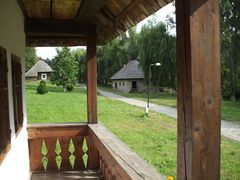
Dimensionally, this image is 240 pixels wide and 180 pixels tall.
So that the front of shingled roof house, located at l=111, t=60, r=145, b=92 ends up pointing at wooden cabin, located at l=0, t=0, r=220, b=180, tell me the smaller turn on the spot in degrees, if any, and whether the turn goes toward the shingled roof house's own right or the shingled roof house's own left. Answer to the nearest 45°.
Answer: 0° — it already faces it

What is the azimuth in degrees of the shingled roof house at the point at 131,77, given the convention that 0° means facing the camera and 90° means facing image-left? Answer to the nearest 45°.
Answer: approximately 0°

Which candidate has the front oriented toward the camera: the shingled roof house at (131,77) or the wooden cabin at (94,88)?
the shingled roof house

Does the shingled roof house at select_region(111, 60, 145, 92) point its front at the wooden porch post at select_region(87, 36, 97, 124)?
yes

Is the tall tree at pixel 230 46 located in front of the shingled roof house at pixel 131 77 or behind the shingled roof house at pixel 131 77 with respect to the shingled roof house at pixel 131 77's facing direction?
in front

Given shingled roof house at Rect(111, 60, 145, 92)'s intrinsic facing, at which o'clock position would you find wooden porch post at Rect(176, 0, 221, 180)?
The wooden porch post is roughly at 12 o'clock from the shingled roof house.

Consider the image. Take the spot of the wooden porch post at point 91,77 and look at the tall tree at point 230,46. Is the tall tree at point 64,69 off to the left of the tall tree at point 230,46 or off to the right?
left
